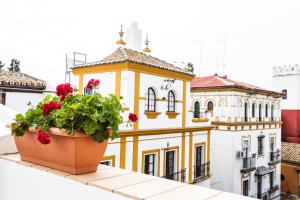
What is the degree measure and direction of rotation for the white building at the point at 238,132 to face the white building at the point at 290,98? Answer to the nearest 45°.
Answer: approximately 90° to its left

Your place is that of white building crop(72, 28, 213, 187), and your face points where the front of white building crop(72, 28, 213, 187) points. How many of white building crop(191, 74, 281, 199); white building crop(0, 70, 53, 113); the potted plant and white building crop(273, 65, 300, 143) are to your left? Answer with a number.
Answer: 2

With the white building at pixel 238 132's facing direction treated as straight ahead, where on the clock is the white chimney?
The white chimney is roughly at 3 o'clock from the white building.

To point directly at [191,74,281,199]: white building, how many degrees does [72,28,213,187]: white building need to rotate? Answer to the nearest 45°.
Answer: approximately 90° to its left

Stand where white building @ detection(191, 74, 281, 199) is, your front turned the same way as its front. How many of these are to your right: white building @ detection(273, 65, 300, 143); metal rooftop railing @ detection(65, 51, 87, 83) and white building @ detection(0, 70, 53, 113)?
2

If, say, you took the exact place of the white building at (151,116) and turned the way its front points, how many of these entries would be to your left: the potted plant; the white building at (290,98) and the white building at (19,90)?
1

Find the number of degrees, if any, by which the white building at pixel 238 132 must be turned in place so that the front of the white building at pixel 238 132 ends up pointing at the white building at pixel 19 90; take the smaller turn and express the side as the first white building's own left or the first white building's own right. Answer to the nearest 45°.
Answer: approximately 90° to the first white building's own right

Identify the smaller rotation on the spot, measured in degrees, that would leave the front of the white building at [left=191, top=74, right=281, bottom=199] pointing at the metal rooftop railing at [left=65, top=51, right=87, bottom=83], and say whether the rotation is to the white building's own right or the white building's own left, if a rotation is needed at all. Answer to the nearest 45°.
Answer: approximately 90° to the white building's own right
